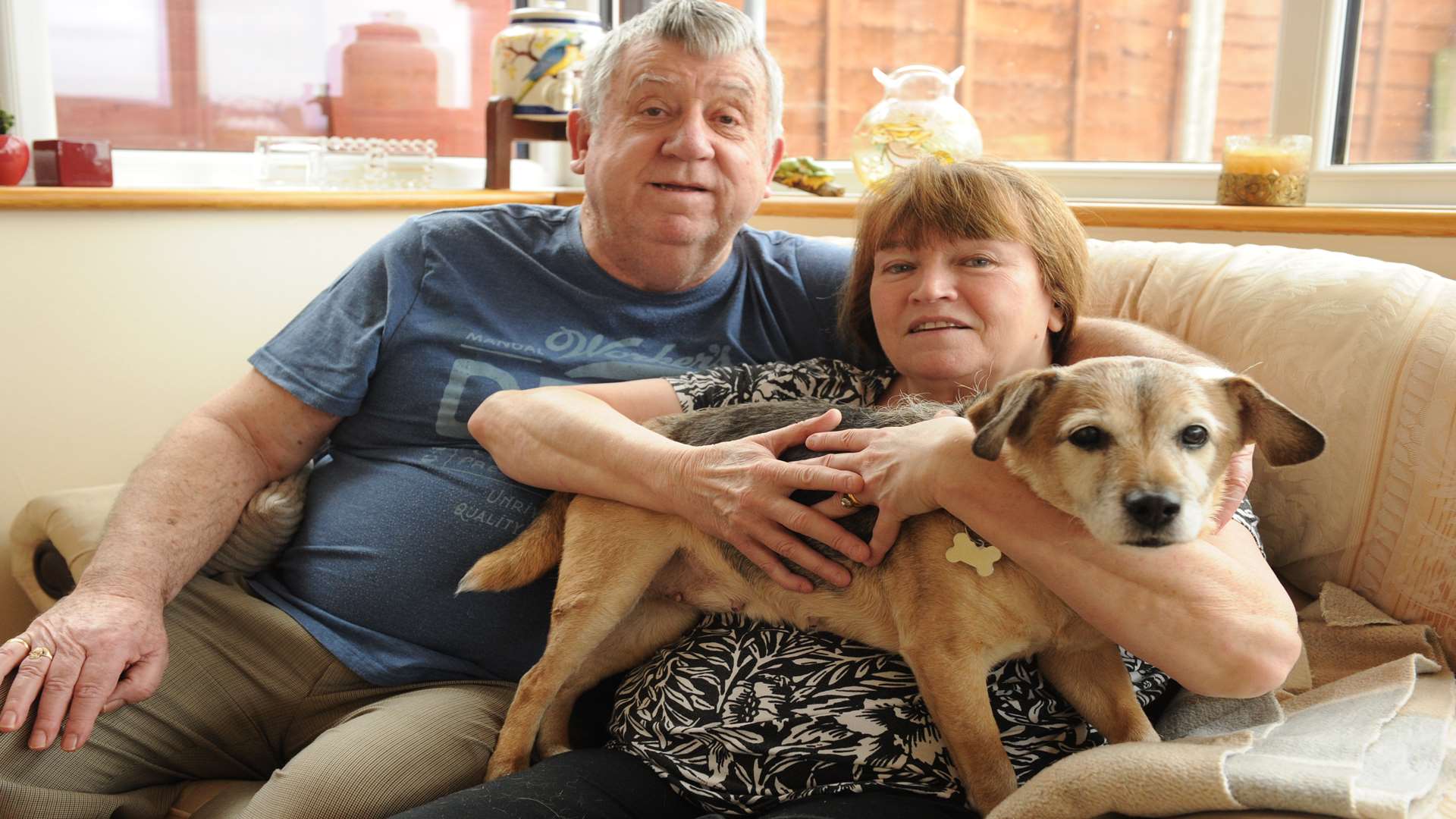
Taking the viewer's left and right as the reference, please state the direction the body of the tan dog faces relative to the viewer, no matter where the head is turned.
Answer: facing to the right of the viewer

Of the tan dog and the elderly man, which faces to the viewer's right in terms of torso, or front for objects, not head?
the tan dog

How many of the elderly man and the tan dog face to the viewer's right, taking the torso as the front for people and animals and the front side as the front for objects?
1

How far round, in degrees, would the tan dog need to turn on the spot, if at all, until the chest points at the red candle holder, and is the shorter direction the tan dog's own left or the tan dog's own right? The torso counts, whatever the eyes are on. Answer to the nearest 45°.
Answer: approximately 135° to the tan dog's own left

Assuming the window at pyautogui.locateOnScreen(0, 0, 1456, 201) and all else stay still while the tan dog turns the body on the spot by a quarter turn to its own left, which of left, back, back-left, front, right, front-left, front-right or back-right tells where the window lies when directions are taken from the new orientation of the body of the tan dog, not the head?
front

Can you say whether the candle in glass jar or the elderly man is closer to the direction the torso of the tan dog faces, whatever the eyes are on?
the candle in glass jar

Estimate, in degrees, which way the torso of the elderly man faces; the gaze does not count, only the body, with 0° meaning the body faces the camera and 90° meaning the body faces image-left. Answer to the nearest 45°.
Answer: approximately 0°

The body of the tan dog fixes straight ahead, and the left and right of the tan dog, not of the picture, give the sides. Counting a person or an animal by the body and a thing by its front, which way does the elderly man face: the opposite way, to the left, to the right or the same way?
to the right

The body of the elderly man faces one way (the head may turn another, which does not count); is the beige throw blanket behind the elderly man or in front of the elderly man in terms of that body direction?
in front
